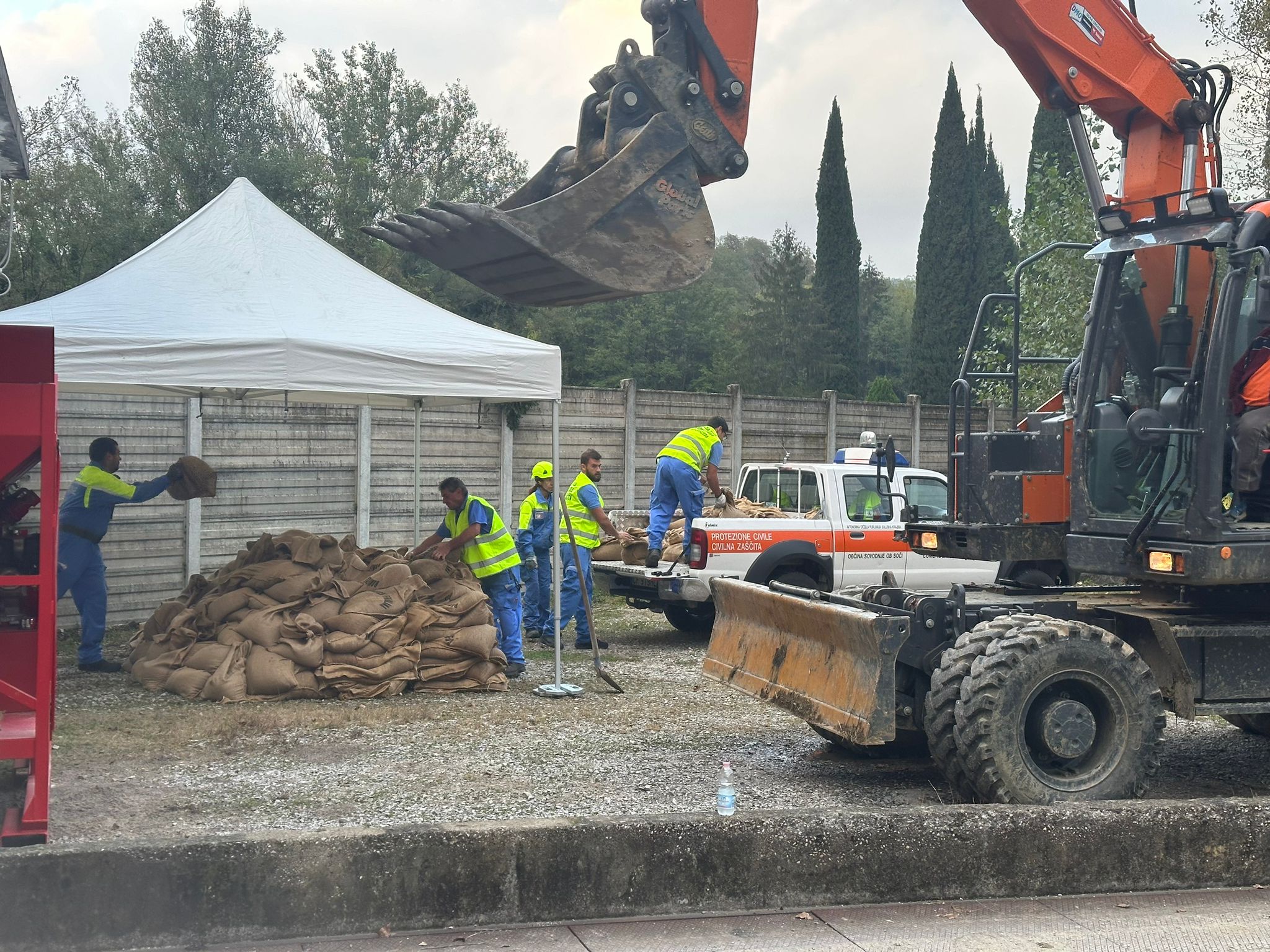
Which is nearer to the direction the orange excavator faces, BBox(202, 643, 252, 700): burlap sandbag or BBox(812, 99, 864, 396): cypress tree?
the burlap sandbag

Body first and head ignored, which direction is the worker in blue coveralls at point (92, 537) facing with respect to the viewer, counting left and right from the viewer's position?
facing to the right of the viewer

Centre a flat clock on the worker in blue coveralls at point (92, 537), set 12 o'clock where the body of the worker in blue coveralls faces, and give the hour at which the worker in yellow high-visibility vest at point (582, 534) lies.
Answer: The worker in yellow high-visibility vest is roughly at 12 o'clock from the worker in blue coveralls.

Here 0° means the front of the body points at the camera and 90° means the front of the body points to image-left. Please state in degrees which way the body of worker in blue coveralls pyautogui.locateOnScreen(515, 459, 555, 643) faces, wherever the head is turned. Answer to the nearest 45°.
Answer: approximately 315°

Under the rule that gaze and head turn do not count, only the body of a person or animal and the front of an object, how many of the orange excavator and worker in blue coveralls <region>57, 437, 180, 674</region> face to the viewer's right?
1

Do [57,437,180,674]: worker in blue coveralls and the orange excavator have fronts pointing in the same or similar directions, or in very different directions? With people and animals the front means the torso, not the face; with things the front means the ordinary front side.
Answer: very different directions

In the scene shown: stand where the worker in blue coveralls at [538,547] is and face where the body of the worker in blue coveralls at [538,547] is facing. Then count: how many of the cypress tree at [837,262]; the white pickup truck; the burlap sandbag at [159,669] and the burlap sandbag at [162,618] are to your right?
2

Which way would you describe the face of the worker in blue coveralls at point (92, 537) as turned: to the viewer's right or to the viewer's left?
to the viewer's right

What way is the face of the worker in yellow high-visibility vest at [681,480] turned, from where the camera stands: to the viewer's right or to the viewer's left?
to the viewer's right

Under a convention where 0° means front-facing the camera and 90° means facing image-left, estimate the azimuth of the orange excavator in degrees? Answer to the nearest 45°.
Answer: approximately 45°

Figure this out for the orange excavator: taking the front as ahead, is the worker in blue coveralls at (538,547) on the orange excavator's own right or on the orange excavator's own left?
on the orange excavator's own right

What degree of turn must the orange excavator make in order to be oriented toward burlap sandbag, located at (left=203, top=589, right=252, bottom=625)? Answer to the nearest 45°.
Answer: approximately 45° to its right
